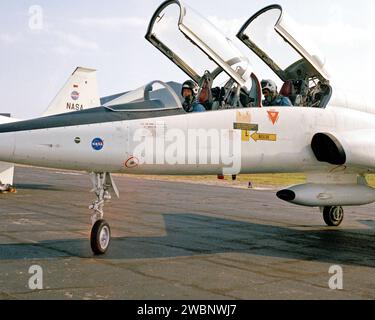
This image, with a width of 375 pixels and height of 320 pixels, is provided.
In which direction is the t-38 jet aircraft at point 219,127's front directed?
to the viewer's left

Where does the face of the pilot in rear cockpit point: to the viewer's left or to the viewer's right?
to the viewer's left

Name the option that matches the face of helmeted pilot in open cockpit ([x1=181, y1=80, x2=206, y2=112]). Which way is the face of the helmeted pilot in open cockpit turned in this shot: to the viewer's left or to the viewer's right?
to the viewer's left
